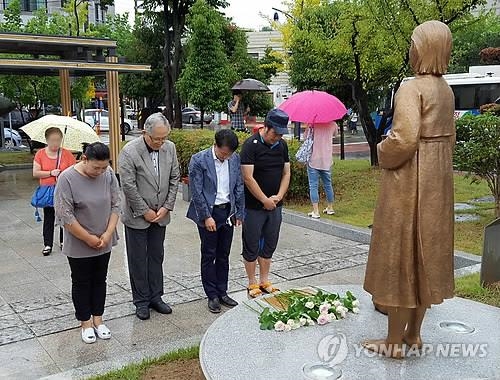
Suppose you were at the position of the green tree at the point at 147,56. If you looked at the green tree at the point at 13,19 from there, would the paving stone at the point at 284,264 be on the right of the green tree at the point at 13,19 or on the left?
left

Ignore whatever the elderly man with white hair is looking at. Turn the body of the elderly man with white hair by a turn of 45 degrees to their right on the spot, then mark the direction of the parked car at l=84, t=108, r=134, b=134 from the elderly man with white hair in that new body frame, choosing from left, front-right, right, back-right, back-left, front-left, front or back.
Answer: back

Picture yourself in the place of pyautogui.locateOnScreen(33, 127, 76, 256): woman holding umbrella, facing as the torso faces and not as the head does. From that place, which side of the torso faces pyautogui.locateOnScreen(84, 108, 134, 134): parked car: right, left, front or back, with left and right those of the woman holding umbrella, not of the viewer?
back

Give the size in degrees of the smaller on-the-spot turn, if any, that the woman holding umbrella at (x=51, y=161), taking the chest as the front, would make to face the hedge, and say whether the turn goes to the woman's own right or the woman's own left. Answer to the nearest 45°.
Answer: approximately 135° to the woman's own left

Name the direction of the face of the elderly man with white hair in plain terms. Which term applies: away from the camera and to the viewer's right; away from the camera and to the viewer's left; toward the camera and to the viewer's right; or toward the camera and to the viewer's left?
toward the camera and to the viewer's right

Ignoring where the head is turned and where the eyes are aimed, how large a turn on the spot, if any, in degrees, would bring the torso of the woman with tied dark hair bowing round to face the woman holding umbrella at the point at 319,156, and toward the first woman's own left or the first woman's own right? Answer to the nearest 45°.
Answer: approximately 90° to the first woman's own left

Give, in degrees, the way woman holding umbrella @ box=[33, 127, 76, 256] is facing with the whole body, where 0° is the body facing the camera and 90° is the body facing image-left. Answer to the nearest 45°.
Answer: approximately 0°
